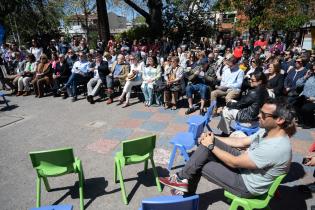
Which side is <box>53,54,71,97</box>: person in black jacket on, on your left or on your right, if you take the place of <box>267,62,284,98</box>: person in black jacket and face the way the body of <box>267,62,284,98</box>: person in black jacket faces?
on your right

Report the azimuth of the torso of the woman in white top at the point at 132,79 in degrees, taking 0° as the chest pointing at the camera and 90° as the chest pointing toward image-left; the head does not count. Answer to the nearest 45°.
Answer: approximately 45°

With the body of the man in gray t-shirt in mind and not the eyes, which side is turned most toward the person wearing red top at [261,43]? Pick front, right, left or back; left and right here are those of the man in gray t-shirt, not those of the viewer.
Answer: right

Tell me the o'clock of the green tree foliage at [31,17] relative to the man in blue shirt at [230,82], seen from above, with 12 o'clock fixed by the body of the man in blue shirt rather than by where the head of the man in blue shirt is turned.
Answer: The green tree foliage is roughly at 3 o'clock from the man in blue shirt.

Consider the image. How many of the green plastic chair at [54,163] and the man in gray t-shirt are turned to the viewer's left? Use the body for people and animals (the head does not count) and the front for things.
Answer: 1

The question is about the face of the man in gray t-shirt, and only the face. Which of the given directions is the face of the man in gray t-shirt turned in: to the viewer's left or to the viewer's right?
to the viewer's left

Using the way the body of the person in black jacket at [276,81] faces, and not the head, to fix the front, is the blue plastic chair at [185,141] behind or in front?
in front

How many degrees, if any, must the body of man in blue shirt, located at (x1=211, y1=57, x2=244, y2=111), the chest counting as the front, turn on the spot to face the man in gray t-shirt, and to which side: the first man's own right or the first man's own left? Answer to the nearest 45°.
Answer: approximately 45° to the first man's own left

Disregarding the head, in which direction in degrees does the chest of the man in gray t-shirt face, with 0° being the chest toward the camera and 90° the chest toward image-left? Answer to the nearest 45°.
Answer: approximately 90°

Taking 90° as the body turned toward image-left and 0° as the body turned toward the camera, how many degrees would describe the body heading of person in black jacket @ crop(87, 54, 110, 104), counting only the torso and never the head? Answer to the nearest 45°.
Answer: approximately 45°

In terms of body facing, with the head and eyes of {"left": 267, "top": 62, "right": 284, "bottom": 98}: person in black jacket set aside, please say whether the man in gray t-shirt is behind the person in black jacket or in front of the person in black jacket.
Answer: in front

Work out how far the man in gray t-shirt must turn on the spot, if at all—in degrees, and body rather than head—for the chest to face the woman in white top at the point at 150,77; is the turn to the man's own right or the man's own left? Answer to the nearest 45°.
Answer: approximately 45° to the man's own right
